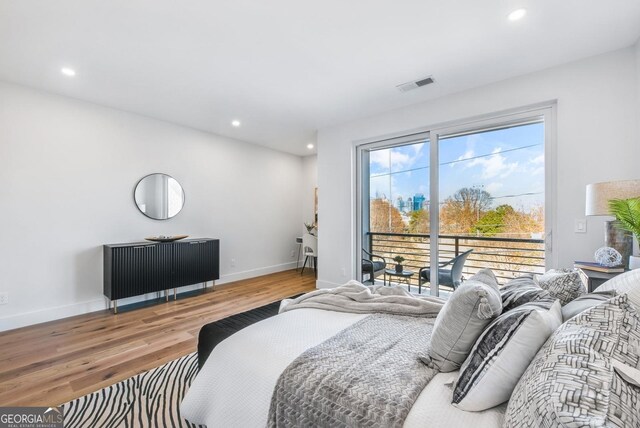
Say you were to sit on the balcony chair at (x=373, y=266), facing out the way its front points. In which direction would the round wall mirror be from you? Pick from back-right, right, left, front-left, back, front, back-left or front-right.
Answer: back-right

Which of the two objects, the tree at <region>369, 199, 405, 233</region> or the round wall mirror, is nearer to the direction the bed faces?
the round wall mirror

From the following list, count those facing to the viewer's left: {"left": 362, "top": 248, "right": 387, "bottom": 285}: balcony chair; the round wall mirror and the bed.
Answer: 1

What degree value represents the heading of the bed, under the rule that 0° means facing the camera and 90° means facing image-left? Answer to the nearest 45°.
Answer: approximately 90°

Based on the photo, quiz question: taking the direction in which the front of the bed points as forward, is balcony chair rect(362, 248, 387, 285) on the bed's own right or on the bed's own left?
on the bed's own right

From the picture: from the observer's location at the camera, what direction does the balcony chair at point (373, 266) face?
facing the viewer and to the right of the viewer

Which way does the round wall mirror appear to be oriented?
toward the camera

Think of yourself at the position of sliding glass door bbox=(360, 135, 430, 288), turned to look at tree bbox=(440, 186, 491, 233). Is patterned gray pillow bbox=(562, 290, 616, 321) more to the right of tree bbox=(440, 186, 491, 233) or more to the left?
right

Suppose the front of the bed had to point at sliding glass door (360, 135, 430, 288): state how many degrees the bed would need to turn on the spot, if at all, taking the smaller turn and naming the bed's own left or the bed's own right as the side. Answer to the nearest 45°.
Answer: approximately 90° to the bed's own right

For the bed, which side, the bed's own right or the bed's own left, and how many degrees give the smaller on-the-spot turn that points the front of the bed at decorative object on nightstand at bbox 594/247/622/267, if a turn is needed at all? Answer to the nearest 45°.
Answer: approximately 135° to the bed's own right
